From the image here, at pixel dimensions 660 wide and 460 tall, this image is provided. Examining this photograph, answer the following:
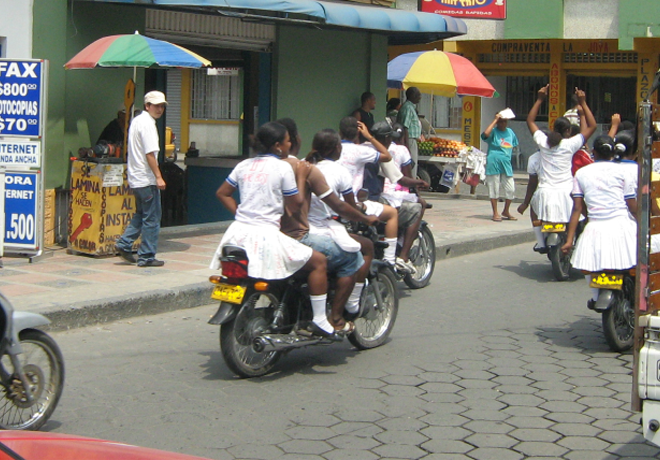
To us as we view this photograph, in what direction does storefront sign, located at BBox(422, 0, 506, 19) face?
facing the viewer

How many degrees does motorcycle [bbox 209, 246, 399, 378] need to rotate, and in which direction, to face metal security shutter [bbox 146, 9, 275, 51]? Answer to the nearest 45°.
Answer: approximately 45° to its left

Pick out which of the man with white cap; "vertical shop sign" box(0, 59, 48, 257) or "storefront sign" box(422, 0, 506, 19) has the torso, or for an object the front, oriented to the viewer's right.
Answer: the man with white cap

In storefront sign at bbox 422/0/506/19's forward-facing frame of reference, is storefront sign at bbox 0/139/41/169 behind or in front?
in front

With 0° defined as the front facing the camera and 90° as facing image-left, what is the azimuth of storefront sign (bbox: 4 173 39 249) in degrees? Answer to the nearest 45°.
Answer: approximately 0°

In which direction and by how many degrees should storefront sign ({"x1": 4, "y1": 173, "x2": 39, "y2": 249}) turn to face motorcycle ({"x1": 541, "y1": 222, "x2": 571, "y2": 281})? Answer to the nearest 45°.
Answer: approximately 90° to its left

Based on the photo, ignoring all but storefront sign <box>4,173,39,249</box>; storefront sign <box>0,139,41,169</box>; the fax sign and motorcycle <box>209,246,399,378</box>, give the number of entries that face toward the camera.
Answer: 3

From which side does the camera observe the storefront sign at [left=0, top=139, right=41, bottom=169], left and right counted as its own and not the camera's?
front

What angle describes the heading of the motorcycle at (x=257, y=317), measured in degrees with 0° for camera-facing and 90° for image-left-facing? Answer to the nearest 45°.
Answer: approximately 225°

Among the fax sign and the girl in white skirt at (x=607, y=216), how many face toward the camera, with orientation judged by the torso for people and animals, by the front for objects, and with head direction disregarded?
1

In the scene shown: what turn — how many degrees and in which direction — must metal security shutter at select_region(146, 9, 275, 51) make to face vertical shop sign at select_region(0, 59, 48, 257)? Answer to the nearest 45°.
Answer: approximately 90° to its right

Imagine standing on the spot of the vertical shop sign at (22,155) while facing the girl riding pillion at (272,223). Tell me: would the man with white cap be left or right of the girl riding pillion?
left
